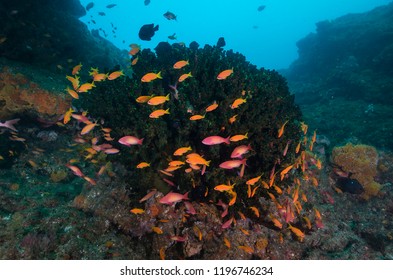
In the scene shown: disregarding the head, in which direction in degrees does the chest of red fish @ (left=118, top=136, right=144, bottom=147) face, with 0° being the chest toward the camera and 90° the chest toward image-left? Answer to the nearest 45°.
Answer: approximately 90°

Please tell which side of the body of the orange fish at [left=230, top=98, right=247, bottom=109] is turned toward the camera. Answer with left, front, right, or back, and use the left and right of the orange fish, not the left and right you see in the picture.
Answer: left

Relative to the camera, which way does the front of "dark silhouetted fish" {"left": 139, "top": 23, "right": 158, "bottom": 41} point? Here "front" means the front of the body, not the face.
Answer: to the viewer's left

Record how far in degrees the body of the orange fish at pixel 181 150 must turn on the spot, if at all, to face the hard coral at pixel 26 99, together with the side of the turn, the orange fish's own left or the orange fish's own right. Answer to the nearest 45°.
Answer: approximately 45° to the orange fish's own right

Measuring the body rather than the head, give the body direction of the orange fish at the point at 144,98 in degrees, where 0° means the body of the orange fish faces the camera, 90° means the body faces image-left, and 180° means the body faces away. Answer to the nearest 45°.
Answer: approximately 90°
